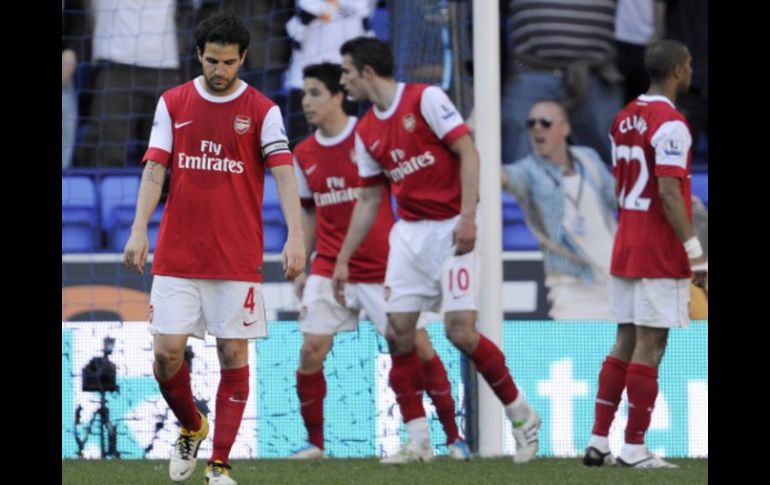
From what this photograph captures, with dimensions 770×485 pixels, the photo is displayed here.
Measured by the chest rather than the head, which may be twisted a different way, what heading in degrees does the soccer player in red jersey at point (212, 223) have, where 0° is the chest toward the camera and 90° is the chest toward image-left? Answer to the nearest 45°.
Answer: approximately 0°

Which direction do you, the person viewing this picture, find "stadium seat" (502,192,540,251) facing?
facing the viewer

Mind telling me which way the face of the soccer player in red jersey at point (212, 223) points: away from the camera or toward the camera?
toward the camera

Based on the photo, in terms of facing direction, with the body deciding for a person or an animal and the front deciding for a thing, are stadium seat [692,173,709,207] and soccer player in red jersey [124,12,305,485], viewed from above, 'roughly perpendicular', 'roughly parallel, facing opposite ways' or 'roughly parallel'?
roughly parallel

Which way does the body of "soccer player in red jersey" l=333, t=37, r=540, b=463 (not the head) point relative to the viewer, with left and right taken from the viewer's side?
facing the viewer and to the left of the viewer

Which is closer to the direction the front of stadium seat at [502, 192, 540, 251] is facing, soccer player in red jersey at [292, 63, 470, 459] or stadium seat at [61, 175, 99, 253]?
the soccer player in red jersey

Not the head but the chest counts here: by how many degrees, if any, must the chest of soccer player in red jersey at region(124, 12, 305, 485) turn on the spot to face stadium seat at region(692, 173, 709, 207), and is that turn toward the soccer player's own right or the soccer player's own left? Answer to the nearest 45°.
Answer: approximately 135° to the soccer player's own left

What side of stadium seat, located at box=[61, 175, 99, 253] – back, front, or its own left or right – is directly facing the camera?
front

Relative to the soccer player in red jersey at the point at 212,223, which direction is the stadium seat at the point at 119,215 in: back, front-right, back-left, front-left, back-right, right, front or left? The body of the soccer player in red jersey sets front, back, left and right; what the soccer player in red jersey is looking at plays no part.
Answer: back

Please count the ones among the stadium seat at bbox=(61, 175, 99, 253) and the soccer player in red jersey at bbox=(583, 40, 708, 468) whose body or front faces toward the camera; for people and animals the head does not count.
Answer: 1

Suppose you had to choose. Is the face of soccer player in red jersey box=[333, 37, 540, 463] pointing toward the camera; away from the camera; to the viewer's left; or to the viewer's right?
to the viewer's left

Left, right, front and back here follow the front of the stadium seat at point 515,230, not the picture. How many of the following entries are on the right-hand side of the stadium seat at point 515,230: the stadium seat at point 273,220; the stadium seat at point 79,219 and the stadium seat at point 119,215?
3

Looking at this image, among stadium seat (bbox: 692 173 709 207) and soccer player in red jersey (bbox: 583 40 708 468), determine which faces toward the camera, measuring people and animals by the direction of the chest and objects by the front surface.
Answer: the stadium seat

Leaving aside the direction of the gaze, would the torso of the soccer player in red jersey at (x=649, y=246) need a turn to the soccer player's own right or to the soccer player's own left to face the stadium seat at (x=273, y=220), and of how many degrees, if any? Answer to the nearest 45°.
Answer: approximately 90° to the soccer player's own left

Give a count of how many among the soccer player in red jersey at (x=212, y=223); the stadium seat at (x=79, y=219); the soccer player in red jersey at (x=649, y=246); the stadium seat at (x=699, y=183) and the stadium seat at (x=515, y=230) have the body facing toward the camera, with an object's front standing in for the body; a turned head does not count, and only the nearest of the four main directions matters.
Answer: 4

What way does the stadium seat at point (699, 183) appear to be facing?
toward the camera

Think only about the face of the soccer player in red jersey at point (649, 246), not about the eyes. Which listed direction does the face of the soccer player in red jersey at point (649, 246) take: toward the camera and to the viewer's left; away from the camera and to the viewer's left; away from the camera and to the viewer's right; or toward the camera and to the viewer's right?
away from the camera and to the viewer's right

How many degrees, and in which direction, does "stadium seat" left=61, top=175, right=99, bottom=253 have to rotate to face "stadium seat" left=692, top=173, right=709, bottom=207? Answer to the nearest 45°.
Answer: approximately 90° to its left

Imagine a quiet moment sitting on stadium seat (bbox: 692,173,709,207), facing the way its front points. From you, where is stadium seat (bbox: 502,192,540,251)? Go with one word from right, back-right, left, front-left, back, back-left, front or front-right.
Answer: right
